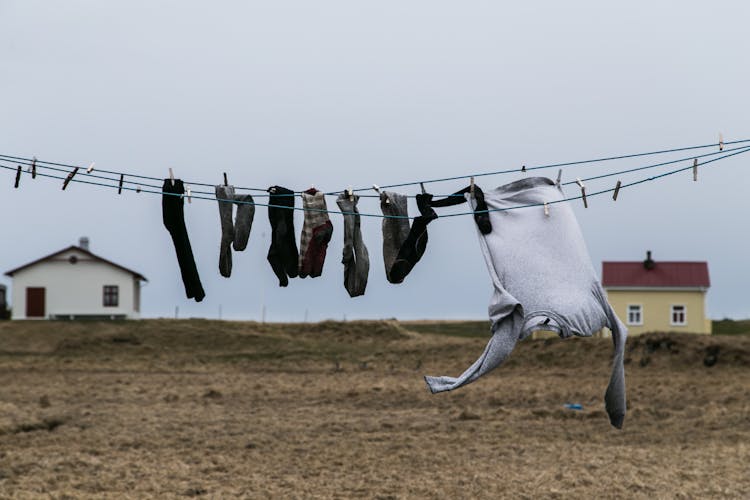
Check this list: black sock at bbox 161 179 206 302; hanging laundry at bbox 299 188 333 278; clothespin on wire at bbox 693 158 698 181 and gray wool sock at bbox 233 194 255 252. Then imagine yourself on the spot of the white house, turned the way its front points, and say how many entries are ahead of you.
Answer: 4

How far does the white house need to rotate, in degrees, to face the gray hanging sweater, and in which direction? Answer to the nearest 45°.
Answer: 0° — it already faces it

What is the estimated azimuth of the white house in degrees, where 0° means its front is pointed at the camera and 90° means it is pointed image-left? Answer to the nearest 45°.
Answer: approximately 0°

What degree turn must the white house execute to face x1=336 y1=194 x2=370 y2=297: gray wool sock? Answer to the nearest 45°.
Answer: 0° — it already faces it

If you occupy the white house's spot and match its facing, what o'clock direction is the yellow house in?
The yellow house is roughly at 10 o'clock from the white house.

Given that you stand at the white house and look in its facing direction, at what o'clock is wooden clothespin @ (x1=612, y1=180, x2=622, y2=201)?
The wooden clothespin is roughly at 12 o'clock from the white house.

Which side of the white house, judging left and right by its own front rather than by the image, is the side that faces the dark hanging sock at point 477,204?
front

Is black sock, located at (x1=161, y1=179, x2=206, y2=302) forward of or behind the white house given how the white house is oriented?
forward

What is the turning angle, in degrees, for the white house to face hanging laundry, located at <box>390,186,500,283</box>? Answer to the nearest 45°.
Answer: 0° — it already faces it

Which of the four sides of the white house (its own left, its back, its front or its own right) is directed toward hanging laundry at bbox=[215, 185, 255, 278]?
front
